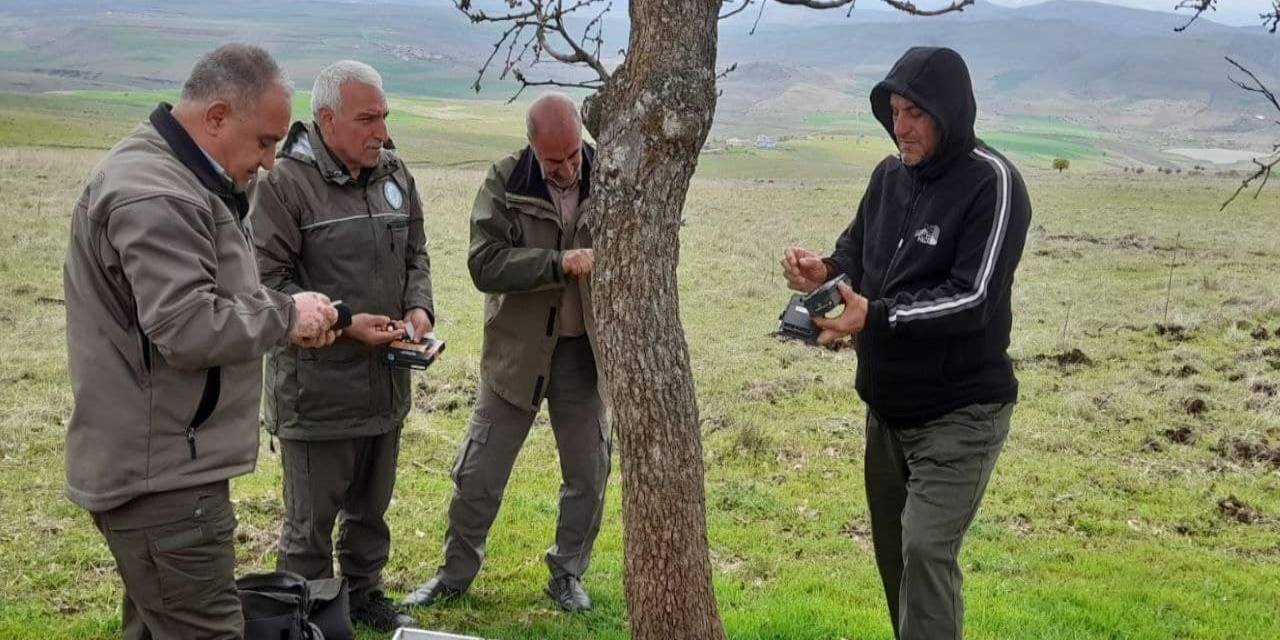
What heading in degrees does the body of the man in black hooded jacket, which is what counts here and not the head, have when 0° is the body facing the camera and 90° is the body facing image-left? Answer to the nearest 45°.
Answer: approximately 45°

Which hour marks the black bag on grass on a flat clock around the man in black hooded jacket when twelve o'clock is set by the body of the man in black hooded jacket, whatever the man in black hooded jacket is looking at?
The black bag on grass is roughly at 1 o'clock from the man in black hooded jacket.
